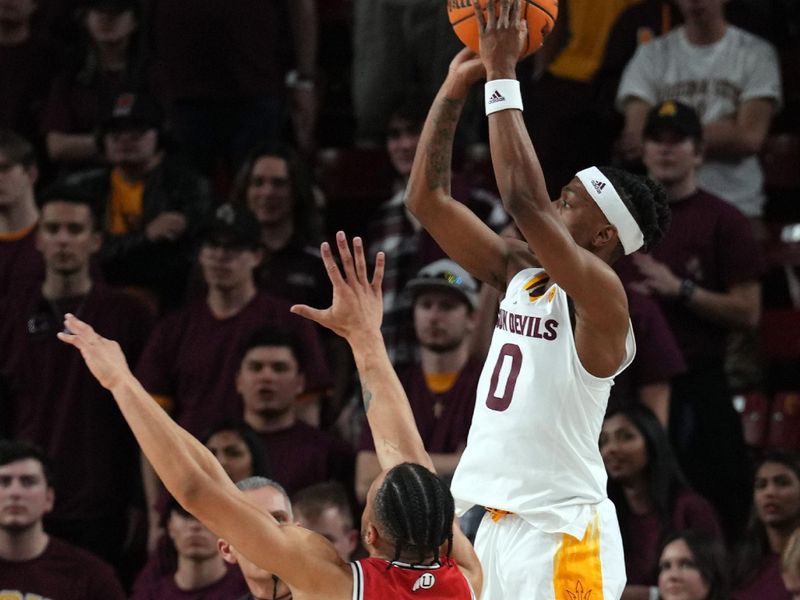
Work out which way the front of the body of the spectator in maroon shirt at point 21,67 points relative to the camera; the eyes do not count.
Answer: toward the camera

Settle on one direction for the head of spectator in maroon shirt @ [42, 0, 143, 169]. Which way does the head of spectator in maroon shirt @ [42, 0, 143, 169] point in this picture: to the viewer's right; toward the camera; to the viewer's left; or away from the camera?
toward the camera

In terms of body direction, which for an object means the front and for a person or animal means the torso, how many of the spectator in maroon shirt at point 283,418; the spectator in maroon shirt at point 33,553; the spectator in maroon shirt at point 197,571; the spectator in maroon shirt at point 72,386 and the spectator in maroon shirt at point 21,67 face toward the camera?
5

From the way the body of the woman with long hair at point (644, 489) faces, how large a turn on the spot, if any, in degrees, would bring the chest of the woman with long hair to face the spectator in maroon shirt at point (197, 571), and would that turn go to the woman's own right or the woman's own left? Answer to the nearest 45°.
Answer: approximately 45° to the woman's own right

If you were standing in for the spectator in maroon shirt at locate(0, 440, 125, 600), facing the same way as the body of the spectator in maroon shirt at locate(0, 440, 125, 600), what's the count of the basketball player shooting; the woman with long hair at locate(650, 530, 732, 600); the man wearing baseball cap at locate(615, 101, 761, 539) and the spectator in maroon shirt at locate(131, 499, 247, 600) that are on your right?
0

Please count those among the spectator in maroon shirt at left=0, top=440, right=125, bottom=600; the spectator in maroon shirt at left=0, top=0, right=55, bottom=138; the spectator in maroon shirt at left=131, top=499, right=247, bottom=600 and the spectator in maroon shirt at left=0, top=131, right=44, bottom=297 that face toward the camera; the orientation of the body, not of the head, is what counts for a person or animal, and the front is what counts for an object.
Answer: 4

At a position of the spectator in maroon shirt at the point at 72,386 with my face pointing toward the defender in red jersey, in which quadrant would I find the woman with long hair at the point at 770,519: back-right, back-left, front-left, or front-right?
front-left

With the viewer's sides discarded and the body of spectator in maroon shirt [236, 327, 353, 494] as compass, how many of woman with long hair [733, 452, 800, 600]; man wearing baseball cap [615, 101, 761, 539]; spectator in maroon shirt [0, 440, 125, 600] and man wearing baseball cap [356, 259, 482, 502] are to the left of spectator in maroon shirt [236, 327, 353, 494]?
3

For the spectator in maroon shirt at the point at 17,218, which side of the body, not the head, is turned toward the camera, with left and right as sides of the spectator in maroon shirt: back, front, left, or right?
front

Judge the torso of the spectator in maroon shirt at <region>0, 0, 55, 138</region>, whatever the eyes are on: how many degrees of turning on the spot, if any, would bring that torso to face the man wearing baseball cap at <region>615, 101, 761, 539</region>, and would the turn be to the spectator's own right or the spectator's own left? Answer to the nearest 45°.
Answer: approximately 45° to the spectator's own left

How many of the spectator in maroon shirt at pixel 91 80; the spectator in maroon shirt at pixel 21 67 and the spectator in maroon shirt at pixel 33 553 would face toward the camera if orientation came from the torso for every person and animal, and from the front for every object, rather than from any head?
3

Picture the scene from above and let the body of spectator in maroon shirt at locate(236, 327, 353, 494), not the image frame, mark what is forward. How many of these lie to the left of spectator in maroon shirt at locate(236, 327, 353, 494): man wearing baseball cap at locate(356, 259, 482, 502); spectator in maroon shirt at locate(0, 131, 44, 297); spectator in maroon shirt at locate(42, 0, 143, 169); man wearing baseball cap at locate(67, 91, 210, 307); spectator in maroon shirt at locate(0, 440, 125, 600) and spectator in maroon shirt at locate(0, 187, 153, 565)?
1

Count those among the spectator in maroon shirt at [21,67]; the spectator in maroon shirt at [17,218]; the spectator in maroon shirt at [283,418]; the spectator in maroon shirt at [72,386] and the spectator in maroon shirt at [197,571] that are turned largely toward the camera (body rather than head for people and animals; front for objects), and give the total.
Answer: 5

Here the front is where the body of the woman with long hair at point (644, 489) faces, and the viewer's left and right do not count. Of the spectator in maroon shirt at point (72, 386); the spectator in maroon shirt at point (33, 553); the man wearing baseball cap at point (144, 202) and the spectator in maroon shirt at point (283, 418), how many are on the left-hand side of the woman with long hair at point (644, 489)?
0
